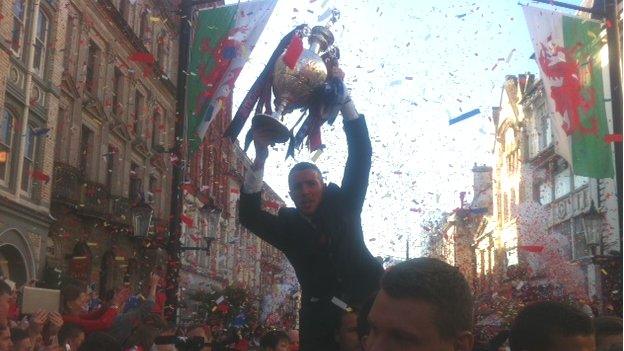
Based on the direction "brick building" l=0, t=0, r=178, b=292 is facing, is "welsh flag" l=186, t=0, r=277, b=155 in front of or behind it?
in front

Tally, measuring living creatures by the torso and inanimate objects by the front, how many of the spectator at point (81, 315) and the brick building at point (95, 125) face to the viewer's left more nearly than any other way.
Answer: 0

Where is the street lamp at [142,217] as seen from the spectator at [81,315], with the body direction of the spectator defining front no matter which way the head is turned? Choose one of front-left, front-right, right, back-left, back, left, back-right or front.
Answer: left

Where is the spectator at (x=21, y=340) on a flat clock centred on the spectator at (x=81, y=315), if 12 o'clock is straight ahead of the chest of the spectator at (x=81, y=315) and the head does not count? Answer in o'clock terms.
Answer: the spectator at (x=21, y=340) is roughly at 4 o'clock from the spectator at (x=81, y=315).

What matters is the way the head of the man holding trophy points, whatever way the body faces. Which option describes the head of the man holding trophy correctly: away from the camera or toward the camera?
toward the camera

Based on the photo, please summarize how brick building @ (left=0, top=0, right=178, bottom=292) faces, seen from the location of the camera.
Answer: facing the viewer and to the right of the viewer

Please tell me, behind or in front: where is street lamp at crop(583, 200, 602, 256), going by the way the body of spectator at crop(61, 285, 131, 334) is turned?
in front

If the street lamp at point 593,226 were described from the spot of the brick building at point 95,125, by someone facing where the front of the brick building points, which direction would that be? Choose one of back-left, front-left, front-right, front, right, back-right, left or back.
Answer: front

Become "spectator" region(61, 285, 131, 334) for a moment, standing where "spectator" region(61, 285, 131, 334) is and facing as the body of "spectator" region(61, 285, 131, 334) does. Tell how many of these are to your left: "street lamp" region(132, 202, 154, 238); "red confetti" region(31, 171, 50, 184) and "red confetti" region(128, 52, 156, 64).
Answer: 3

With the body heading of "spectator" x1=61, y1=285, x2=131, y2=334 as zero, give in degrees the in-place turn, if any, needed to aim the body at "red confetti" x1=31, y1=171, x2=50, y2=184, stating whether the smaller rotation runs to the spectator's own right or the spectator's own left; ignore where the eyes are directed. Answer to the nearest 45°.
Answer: approximately 90° to the spectator's own left

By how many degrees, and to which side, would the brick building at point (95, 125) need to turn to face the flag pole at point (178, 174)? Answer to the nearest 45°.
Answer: approximately 45° to its right

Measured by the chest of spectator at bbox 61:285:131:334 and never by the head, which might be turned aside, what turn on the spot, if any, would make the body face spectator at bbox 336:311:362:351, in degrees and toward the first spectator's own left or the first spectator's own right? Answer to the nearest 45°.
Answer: approximately 90° to the first spectator's own right

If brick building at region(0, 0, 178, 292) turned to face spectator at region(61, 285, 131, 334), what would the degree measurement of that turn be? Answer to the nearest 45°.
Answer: approximately 45° to its right
